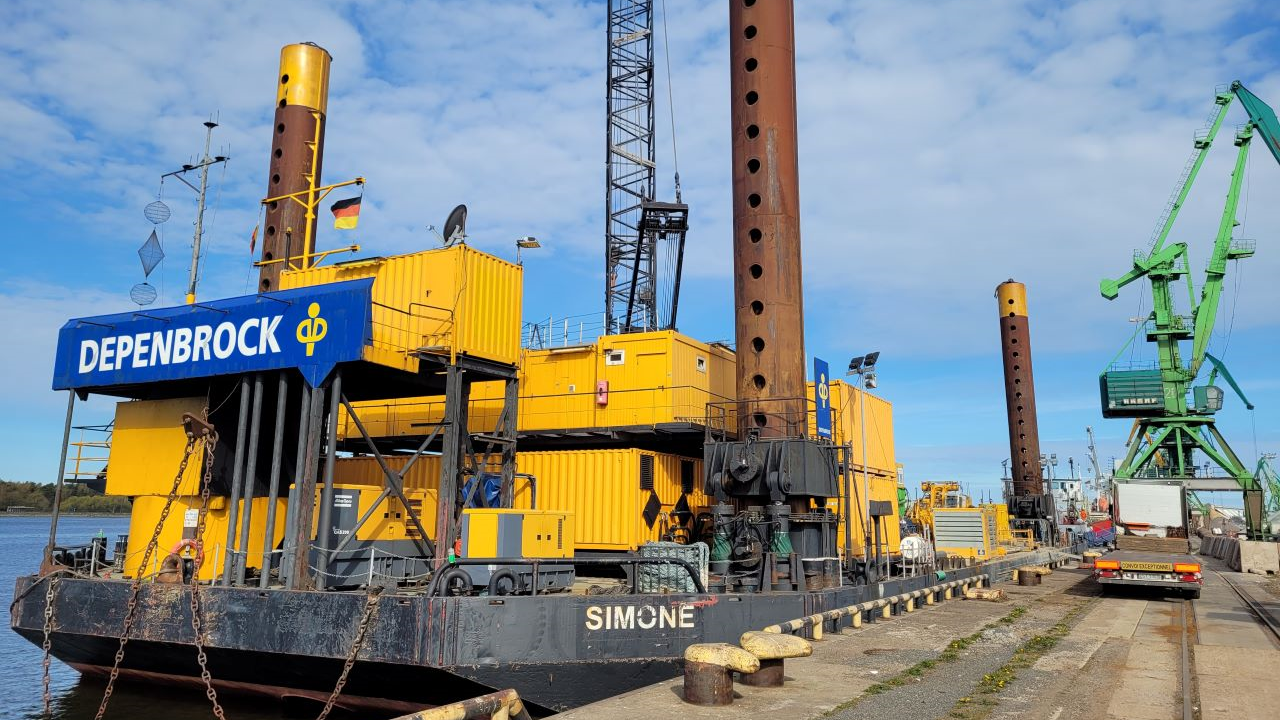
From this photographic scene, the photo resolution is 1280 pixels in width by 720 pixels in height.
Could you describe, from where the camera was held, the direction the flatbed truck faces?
facing away from the viewer

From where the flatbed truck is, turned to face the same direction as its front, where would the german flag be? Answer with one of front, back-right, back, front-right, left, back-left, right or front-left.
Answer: back-left

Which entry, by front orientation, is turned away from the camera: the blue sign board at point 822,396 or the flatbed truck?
the flatbed truck

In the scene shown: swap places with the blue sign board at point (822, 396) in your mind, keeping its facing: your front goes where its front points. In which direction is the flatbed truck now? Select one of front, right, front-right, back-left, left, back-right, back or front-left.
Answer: left

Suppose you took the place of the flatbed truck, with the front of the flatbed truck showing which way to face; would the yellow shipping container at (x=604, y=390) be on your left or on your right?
on your left

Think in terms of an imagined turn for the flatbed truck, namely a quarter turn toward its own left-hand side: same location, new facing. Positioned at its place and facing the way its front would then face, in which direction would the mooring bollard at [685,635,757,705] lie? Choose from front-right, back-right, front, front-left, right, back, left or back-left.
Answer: left

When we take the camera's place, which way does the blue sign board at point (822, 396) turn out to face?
facing the viewer and to the right of the viewer

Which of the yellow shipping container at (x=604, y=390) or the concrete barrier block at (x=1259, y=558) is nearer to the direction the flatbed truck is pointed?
the concrete barrier block

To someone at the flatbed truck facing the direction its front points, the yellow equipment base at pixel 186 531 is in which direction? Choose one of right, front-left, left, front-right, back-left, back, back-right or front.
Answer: back-left

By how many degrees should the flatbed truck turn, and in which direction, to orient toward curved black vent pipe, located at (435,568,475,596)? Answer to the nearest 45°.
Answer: approximately 135° to its left

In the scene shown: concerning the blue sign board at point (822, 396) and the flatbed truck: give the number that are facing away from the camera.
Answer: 1
